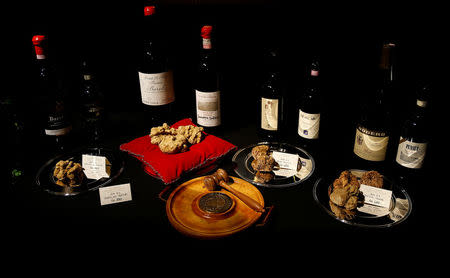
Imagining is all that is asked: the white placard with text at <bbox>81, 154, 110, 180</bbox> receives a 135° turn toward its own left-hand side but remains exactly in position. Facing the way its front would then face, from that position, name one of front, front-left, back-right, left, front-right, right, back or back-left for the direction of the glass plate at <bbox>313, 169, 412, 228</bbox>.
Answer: right

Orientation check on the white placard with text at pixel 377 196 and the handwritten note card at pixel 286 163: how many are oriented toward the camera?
2

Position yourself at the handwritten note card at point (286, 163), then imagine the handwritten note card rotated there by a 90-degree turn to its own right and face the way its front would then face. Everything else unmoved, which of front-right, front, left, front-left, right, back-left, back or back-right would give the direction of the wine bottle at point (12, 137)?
front

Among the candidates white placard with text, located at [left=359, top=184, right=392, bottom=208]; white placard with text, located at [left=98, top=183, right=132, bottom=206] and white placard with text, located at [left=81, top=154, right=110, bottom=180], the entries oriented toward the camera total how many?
3

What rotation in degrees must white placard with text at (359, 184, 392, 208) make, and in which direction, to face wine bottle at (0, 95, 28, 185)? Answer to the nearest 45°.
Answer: approximately 90° to its right

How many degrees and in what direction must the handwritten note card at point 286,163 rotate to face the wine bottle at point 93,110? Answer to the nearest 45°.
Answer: approximately 90° to its right
